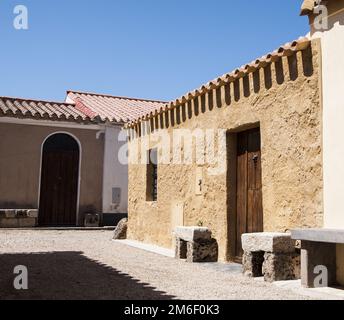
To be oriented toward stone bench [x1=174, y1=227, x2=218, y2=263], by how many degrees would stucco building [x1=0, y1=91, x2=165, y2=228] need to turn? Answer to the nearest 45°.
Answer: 0° — it already faces it

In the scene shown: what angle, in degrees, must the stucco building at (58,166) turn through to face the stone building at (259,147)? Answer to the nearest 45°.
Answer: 0° — it already faces it

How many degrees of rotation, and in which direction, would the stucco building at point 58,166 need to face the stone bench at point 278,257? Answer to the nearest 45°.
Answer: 0° — it already faces it

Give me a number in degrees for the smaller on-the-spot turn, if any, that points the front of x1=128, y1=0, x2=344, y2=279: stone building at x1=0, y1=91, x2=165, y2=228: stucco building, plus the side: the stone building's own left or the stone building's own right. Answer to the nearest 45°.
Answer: approximately 90° to the stone building's own right

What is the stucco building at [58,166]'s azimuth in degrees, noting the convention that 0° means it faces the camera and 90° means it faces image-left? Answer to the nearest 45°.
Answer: approximately 0°

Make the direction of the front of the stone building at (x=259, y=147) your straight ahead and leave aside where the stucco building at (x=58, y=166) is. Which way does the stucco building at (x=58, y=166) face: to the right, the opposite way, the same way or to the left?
to the left
